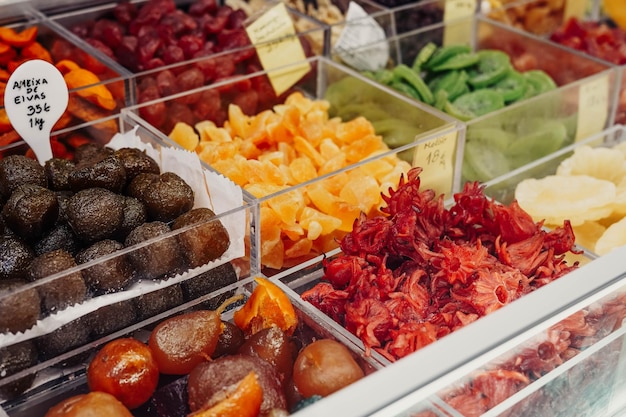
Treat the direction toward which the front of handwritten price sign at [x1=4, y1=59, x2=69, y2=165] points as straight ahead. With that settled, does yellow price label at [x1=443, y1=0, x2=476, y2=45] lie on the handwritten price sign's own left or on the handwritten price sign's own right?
on the handwritten price sign's own left

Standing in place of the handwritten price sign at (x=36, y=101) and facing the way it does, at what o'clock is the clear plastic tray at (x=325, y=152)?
The clear plastic tray is roughly at 9 o'clock from the handwritten price sign.

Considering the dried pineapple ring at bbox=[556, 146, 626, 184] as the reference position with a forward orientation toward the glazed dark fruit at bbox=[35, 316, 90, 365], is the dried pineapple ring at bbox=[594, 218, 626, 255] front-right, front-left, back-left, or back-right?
front-left

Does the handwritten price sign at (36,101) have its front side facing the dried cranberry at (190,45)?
no

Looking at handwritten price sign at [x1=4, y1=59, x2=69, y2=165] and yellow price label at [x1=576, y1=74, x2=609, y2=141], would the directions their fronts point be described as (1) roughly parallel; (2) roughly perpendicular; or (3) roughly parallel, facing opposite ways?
roughly parallel

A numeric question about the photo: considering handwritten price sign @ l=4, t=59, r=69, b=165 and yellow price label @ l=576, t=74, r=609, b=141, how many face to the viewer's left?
0

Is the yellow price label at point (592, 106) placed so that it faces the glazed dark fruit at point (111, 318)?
no

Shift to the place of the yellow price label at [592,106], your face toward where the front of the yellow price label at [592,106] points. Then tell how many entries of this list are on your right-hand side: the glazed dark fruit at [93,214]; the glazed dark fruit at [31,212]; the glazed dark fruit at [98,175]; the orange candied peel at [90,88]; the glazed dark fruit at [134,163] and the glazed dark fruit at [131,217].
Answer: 6

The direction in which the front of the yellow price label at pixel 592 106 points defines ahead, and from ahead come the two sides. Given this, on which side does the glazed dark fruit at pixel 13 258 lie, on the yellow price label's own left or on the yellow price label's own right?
on the yellow price label's own right

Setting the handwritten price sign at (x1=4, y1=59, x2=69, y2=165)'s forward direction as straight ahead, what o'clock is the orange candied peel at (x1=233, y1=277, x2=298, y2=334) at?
The orange candied peel is roughly at 11 o'clock from the handwritten price sign.

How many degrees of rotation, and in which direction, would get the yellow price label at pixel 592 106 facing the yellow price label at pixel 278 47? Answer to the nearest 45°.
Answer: approximately 135° to its right

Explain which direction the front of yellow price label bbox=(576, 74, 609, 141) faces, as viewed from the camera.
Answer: facing the viewer and to the right of the viewer

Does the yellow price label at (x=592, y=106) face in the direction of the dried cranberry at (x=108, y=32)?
no

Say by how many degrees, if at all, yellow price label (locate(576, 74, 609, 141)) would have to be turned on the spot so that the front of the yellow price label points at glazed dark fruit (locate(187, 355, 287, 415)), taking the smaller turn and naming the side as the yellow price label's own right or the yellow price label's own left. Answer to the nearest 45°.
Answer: approximately 45° to the yellow price label's own right

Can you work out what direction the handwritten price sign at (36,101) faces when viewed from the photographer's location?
facing the viewer

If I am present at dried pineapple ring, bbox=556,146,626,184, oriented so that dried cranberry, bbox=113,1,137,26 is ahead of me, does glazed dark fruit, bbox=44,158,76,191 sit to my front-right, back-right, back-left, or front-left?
front-left

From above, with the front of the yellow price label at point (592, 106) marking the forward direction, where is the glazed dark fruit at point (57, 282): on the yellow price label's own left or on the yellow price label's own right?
on the yellow price label's own right

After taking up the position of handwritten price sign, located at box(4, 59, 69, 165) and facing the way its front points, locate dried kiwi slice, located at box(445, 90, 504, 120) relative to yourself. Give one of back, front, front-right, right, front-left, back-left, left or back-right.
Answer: left
